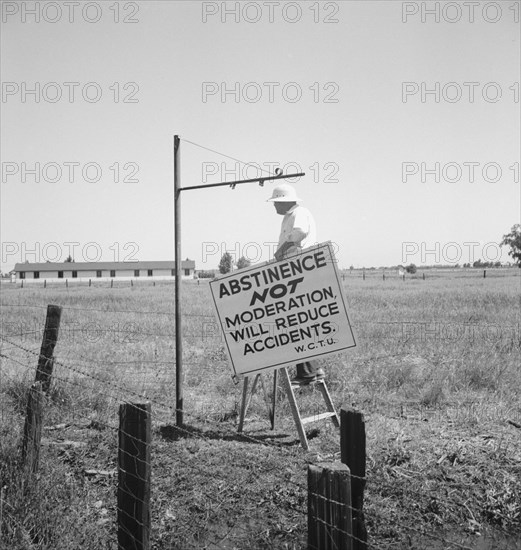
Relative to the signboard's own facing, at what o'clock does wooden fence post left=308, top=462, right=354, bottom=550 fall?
The wooden fence post is roughly at 12 o'clock from the signboard.

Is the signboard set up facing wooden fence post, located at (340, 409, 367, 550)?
yes

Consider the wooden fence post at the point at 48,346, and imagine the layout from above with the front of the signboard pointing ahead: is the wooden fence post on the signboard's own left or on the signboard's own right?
on the signboard's own right

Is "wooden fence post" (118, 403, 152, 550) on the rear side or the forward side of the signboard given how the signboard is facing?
on the forward side

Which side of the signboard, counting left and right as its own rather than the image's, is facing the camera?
front

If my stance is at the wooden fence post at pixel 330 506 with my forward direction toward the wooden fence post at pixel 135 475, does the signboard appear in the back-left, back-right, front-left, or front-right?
front-right

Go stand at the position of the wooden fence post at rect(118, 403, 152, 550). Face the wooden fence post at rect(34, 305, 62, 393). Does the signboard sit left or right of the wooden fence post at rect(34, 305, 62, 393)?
right

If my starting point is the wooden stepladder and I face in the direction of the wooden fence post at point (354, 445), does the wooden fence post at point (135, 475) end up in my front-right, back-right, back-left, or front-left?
front-right
